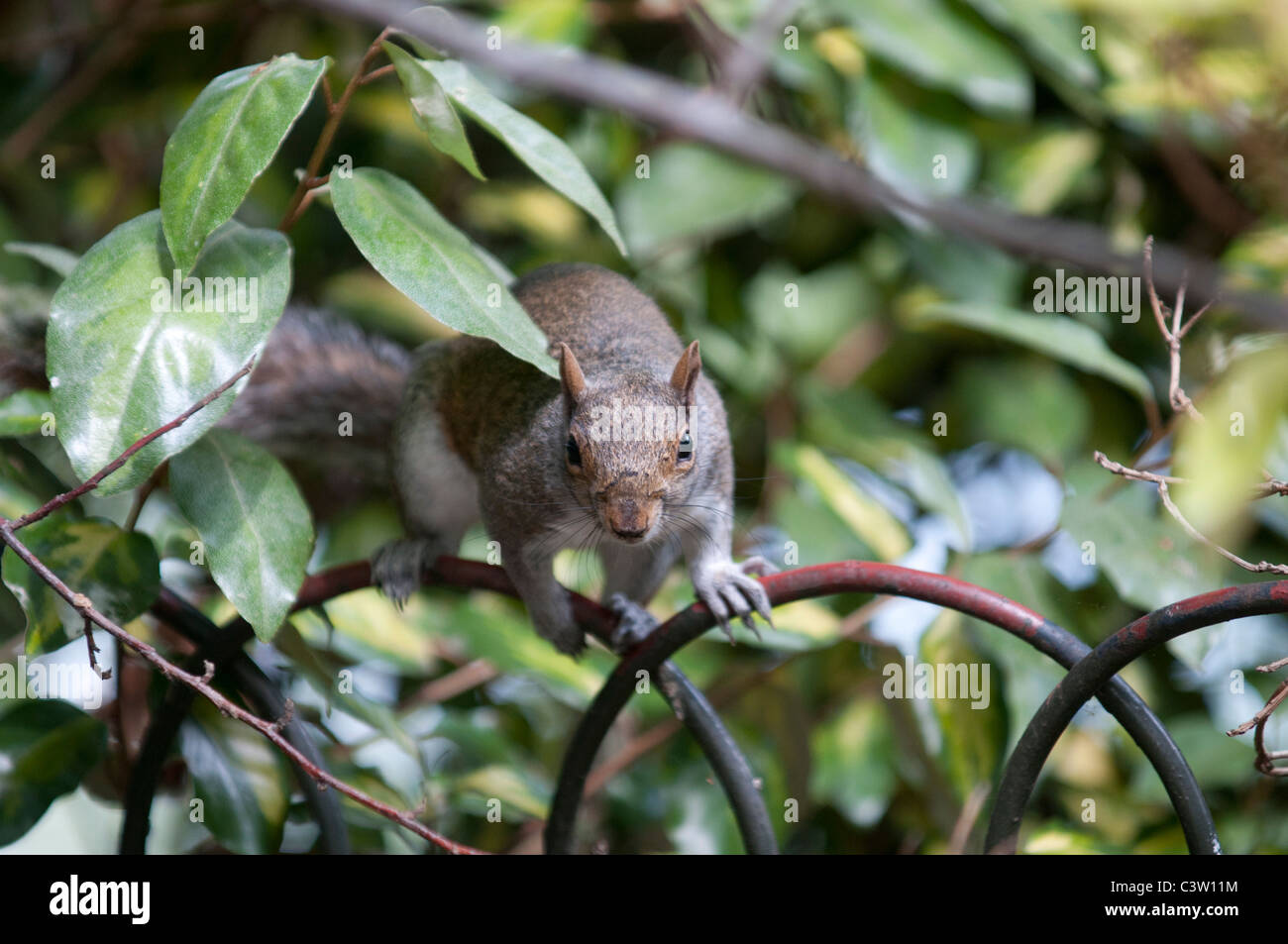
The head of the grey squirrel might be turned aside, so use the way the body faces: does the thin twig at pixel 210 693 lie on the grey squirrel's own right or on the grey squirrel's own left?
on the grey squirrel's own right

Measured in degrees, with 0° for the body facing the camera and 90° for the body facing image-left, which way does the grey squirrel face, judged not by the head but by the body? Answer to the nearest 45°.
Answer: approximately 315°
